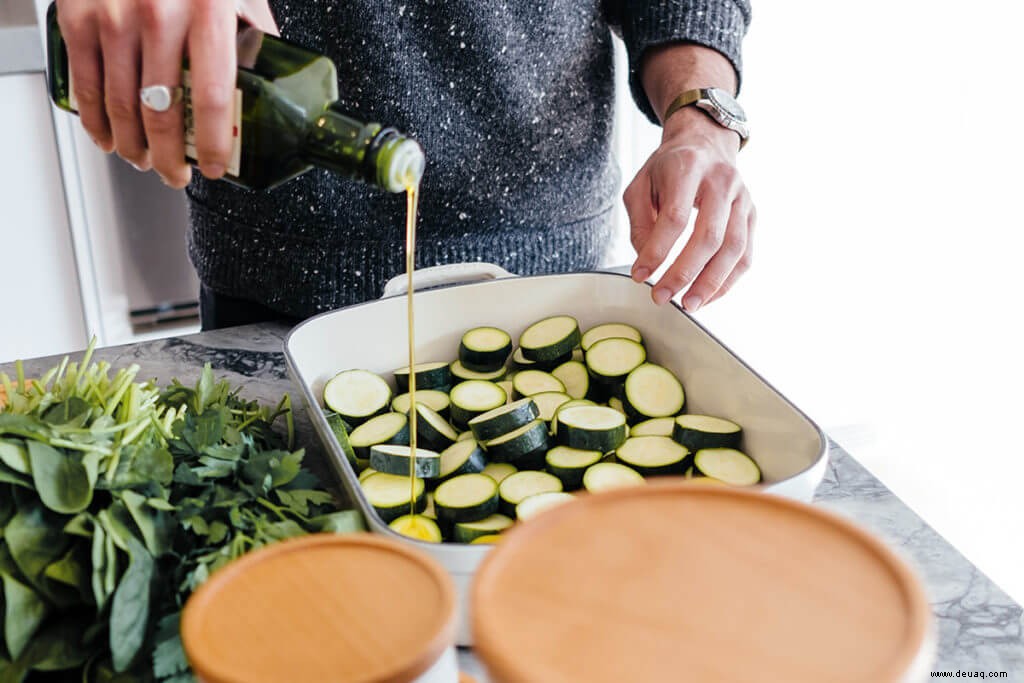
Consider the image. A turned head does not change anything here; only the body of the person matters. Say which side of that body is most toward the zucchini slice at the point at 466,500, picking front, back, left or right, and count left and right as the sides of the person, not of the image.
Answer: front

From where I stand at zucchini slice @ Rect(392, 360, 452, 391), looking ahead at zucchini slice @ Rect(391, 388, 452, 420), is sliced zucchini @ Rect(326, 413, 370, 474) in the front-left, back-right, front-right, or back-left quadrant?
front-right

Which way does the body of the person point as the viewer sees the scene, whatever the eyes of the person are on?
toward the camera

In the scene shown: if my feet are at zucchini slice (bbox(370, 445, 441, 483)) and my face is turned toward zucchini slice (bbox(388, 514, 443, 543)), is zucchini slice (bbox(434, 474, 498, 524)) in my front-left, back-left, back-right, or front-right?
front-left

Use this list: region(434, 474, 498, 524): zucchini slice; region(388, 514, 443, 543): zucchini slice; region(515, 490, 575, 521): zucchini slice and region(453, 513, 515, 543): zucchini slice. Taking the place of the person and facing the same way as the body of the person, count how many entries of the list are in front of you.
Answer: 4

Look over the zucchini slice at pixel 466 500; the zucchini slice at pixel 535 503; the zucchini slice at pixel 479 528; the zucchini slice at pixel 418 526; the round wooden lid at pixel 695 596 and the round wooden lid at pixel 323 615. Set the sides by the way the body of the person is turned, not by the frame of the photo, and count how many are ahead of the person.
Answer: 6

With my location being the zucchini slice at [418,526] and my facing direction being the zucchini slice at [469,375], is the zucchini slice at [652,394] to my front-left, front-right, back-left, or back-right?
front-right
